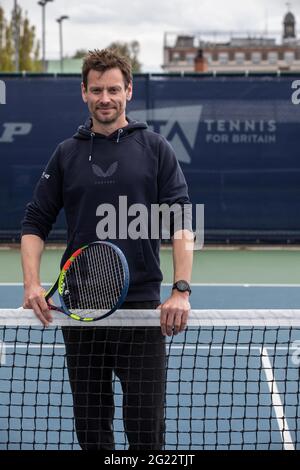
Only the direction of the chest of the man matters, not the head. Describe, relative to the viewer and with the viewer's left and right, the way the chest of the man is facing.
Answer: facing the viewer

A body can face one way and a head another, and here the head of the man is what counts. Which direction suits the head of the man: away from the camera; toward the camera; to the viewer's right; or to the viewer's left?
toward the camera
